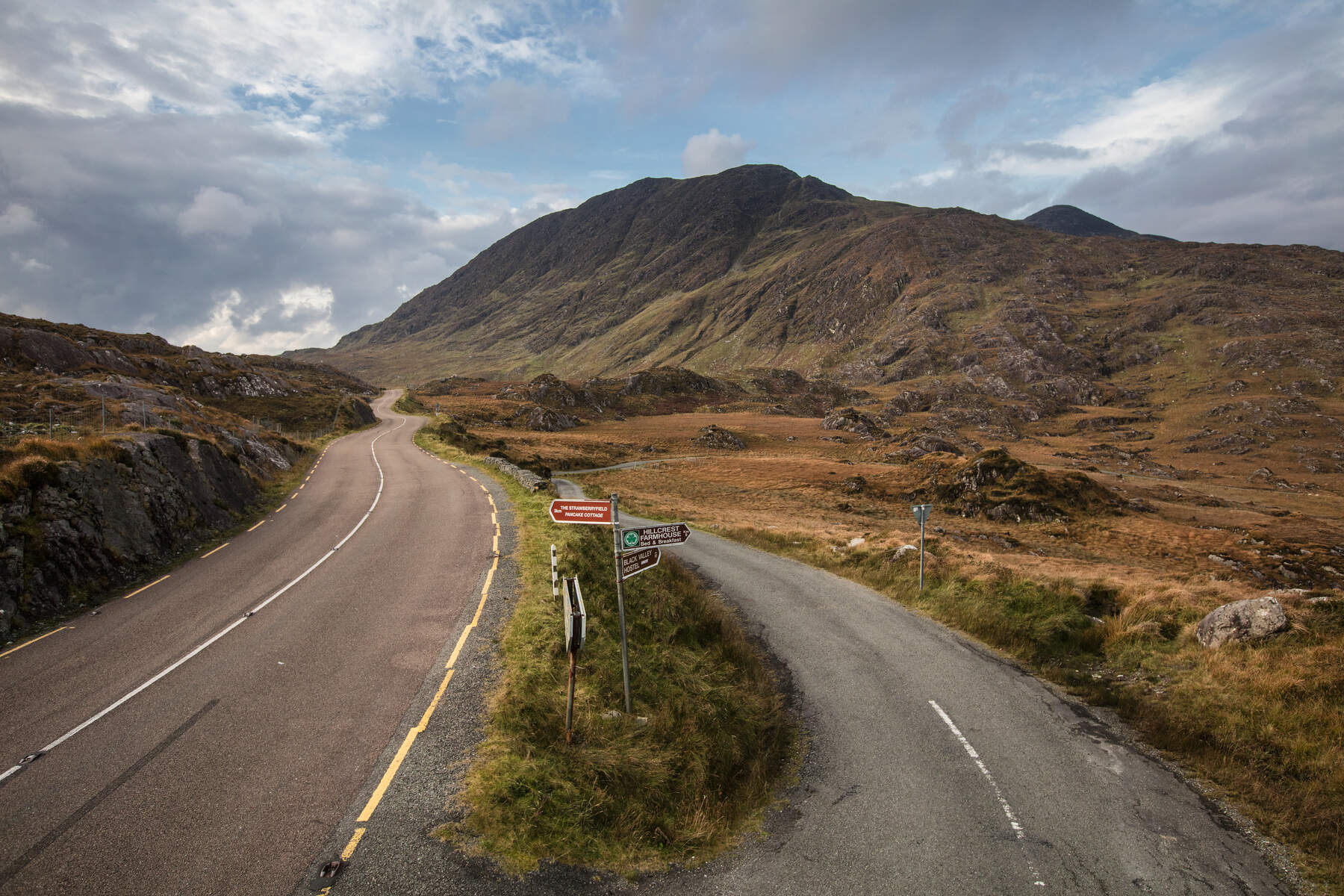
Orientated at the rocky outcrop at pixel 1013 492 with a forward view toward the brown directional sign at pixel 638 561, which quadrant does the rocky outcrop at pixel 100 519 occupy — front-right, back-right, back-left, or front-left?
front-right

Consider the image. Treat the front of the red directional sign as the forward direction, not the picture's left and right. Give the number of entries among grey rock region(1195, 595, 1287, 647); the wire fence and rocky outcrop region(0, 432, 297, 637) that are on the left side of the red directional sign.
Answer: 1

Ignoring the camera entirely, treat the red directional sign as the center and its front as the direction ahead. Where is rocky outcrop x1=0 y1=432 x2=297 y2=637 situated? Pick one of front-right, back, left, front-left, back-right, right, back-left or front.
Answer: back-right

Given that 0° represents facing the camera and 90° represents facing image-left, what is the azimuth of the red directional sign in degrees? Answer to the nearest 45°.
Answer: approximately 0°

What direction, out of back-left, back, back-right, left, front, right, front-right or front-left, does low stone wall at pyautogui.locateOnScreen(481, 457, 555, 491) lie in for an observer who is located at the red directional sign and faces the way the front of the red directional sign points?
back

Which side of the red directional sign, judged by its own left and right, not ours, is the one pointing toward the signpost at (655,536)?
left
